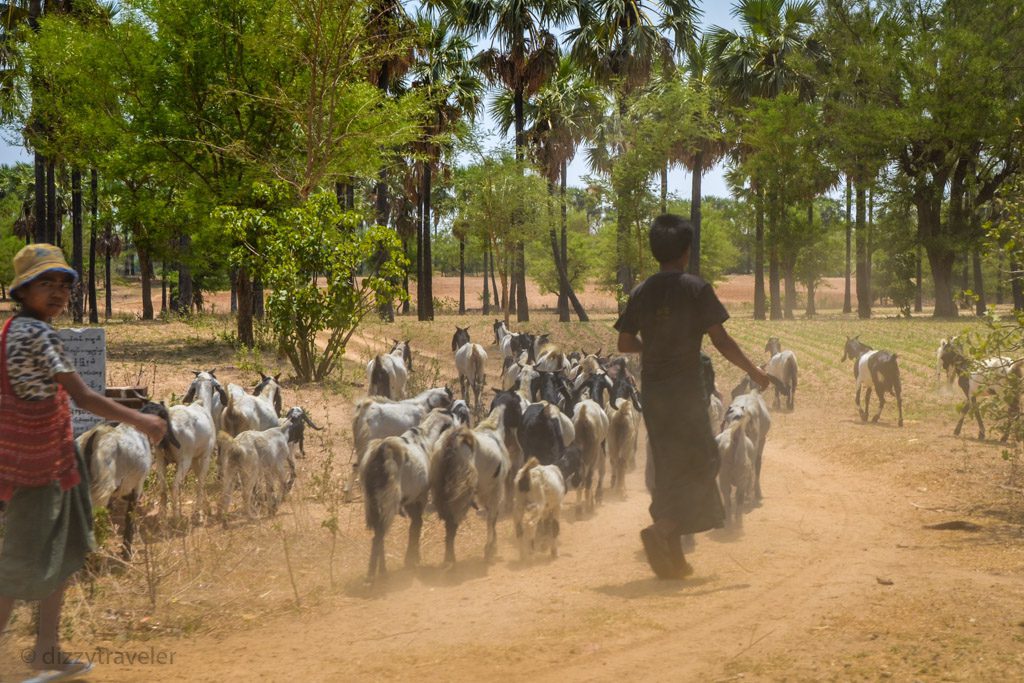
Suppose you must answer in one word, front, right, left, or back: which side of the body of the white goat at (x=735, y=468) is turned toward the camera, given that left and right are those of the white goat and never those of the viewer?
back

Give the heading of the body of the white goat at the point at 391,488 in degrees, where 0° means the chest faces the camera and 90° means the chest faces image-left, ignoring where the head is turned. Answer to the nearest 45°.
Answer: approximately 225°

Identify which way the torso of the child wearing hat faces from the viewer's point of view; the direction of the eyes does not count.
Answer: to the viewer's right

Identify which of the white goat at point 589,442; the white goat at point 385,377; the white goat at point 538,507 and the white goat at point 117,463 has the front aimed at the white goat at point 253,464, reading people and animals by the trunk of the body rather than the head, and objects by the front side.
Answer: the white goat at point 117,463

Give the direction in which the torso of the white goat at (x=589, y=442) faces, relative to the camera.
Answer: away from the camera

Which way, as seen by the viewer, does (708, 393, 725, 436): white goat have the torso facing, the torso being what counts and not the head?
away from the camera

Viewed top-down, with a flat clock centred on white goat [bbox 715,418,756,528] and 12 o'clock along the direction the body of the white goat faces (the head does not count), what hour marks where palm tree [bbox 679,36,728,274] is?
The palm tree is roughly at 12 o'clock from the white goat.

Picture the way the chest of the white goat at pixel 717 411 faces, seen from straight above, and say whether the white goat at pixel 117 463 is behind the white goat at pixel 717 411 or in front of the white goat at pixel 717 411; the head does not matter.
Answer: behind

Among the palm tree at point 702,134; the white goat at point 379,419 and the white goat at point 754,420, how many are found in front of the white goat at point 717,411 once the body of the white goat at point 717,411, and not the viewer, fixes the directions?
1

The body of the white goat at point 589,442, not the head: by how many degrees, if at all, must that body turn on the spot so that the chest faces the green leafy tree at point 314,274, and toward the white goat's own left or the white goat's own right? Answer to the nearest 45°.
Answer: approximately 45° to the white goat's own left

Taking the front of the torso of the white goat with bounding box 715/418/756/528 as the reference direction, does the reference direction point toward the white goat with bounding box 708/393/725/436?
yes

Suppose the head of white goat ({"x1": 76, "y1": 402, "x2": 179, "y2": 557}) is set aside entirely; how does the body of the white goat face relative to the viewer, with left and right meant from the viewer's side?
facing away from the viewer and to the right of the viewer
